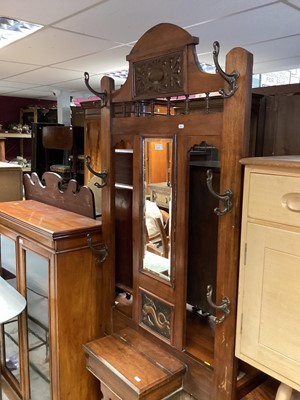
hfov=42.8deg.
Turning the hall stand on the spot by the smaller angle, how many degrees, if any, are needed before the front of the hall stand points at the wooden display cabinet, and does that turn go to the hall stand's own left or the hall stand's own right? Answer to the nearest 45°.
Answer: approximately 90° to the hall stand's own right

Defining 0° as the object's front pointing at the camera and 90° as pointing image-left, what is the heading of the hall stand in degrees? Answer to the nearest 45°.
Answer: approximately 45°

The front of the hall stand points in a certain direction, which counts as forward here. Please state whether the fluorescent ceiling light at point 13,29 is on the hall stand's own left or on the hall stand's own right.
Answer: on the hall stand's own right

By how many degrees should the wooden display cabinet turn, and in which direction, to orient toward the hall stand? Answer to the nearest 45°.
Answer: approximately 90° to its left

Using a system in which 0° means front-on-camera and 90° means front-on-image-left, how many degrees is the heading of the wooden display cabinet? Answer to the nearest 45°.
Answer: approximately 45°

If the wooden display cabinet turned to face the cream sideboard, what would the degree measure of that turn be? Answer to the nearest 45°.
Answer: approximately 90° to its left

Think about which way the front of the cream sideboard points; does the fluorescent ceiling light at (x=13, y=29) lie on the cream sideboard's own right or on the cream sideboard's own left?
on the cream sideboard's own right

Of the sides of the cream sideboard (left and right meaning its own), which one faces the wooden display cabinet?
right
